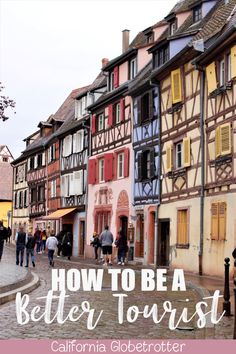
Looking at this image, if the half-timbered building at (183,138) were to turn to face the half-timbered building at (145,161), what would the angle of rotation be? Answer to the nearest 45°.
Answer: approximately 90° to its right

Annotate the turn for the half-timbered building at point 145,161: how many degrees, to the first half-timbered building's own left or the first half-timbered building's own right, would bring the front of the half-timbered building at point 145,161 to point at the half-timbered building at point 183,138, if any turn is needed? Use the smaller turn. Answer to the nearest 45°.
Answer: approximately 45° to the first half-timbered building's own left

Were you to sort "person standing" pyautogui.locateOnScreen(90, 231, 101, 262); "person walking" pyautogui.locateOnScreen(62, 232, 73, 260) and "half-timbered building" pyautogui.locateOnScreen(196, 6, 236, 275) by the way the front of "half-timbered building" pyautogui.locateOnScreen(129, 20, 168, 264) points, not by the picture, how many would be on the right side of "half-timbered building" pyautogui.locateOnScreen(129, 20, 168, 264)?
2

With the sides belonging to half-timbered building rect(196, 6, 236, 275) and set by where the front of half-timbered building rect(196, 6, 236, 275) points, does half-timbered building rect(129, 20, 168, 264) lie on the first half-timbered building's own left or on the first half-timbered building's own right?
on the first half-timbered building's own right

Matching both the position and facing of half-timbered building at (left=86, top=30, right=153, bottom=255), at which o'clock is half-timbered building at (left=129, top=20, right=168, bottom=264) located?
half-timbered building at (left=129, top=20, right=168, bottom=264) is roughly at 10 o'clock from half-timbered building at (left=86, top=30, right=153, bottom=255).

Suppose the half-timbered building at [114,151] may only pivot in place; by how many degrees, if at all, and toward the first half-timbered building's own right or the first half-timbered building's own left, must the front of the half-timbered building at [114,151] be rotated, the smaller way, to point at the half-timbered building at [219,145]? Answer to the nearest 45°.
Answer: approximately 45° to the first half-timbered building's own left

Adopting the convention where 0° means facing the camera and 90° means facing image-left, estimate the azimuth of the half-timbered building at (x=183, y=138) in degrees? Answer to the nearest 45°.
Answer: approximately 45°

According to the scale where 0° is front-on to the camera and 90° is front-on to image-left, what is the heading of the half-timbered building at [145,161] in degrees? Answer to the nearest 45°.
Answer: approximately 45°
